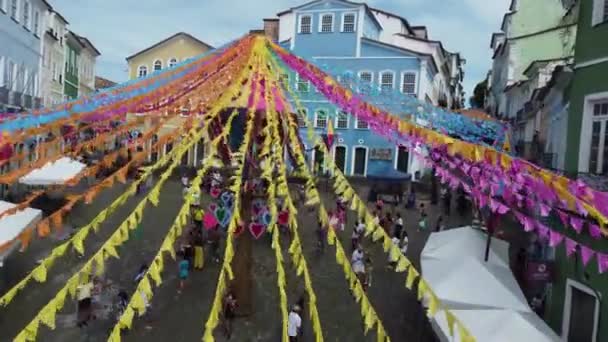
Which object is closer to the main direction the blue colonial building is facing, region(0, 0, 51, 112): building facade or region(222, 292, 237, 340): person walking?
the person walking

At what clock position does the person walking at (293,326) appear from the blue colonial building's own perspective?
The person walking is roughly at 12 o'clock from the blue colonial building.

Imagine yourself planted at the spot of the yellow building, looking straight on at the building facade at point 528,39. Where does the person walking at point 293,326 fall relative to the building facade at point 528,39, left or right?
right

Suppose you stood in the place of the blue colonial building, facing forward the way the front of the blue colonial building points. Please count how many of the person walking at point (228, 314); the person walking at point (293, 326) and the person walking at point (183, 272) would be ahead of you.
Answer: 3

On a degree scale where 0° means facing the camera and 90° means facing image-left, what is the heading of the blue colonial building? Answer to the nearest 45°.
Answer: approximately 0°

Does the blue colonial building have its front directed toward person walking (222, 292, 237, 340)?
yes

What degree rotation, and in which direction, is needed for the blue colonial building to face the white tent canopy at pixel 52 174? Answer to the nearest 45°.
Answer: approximately 45° to its right

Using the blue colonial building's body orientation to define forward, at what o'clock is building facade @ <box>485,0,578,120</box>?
The building facade is roughly at 9 o'clock from the blue colonial building.

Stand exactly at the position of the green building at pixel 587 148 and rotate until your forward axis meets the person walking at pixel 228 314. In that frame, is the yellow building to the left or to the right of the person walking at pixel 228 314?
right
